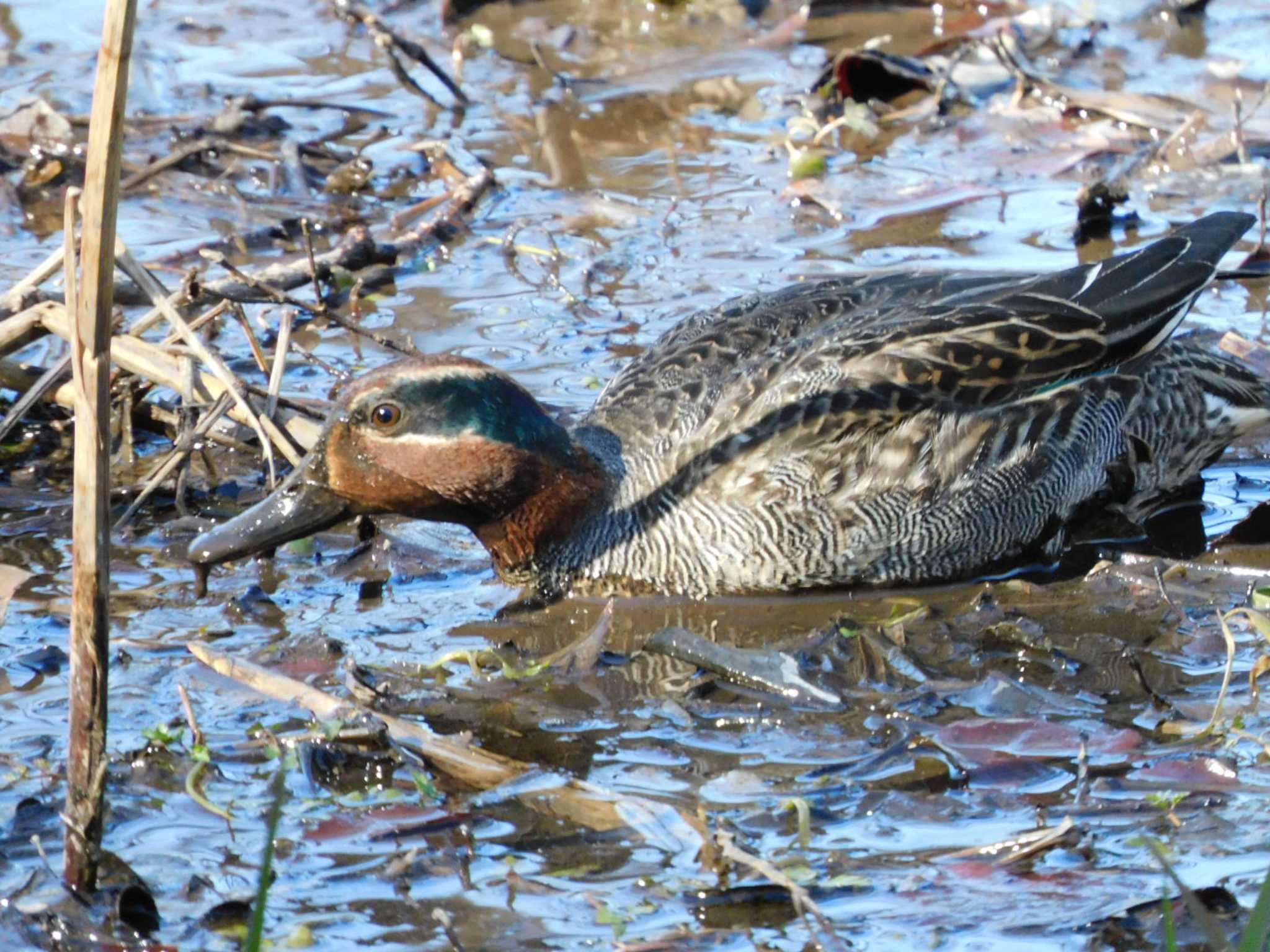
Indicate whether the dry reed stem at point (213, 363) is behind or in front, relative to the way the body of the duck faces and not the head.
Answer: in front

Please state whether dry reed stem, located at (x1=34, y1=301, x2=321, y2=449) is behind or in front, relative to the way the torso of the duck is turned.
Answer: in front

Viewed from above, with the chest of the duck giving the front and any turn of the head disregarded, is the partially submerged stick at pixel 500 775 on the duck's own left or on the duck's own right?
on the duck's own left

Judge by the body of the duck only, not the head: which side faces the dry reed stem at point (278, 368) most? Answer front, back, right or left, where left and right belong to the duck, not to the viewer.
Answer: front

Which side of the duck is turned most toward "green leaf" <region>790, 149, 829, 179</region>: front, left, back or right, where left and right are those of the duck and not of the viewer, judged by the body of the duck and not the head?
right

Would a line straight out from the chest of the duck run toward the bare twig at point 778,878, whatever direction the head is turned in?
no

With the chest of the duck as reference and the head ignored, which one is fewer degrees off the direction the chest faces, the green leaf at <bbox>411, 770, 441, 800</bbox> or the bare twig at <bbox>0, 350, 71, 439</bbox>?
the bare twig

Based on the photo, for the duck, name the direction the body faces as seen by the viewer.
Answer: to the viewer's left

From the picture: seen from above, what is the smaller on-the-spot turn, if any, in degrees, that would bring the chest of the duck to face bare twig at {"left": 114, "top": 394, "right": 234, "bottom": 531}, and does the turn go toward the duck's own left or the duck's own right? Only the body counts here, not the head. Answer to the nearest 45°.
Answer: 0° — it already faces it

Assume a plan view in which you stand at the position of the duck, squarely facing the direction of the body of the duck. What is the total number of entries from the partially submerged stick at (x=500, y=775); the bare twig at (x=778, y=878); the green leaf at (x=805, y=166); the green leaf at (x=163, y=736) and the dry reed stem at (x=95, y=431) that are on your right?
1

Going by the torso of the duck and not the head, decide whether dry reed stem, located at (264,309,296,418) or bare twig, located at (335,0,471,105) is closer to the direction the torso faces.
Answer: the dry reed stem

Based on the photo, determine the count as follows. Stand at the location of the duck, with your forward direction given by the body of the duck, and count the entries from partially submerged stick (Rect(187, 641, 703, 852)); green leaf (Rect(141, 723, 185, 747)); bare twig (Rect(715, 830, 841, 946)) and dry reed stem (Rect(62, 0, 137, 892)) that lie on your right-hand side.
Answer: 0

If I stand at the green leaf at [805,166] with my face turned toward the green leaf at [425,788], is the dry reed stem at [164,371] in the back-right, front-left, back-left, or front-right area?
front-right

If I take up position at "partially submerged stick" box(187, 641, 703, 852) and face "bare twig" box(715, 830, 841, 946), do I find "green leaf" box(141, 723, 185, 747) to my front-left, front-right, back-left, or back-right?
back-right

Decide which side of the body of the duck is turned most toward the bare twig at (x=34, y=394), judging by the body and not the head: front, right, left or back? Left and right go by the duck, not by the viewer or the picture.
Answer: front

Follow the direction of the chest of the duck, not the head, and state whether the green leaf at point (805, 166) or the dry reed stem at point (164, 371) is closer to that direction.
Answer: the dry reed stem
